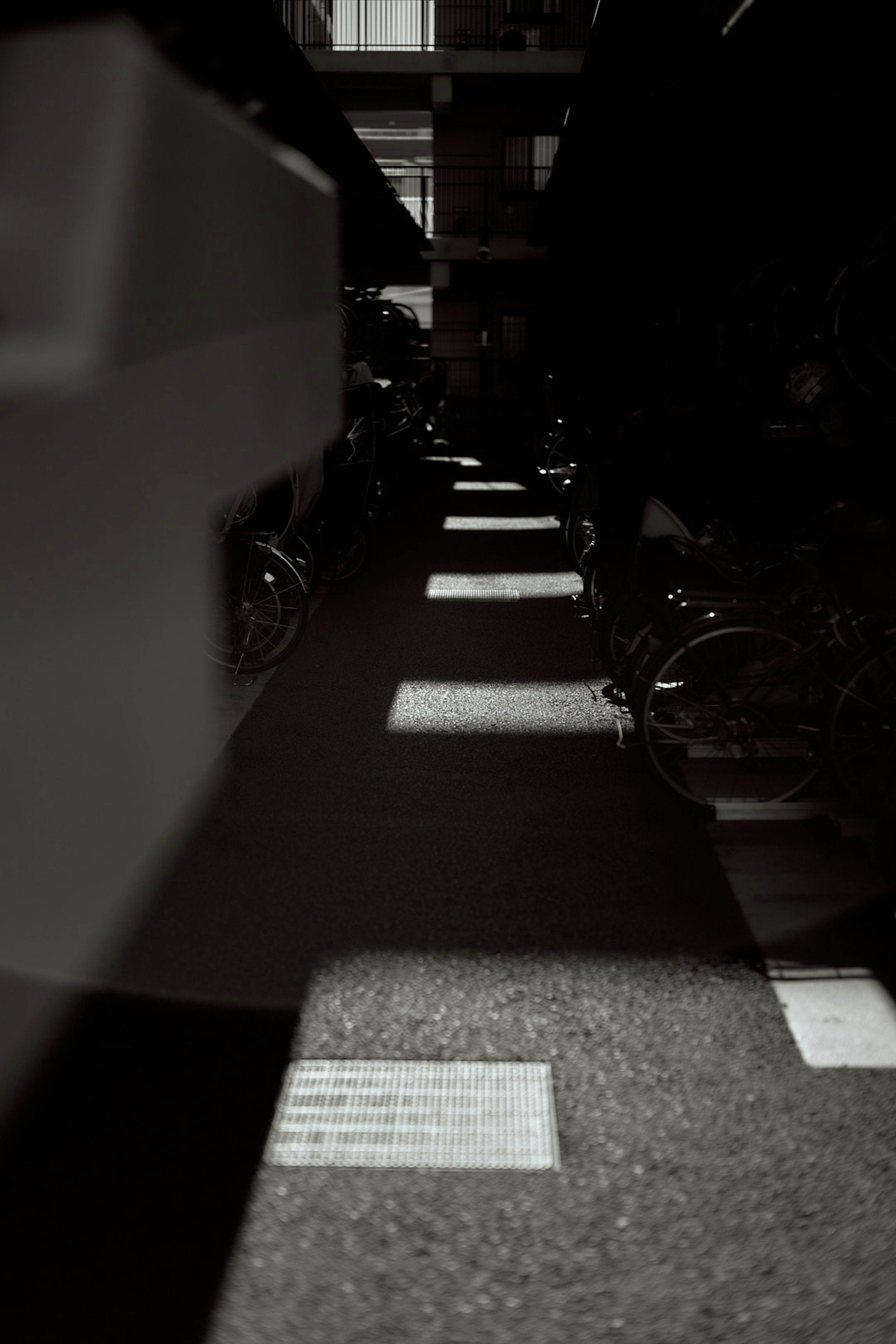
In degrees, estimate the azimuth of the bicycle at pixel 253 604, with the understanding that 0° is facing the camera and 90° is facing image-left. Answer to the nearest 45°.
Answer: approximately 90°
